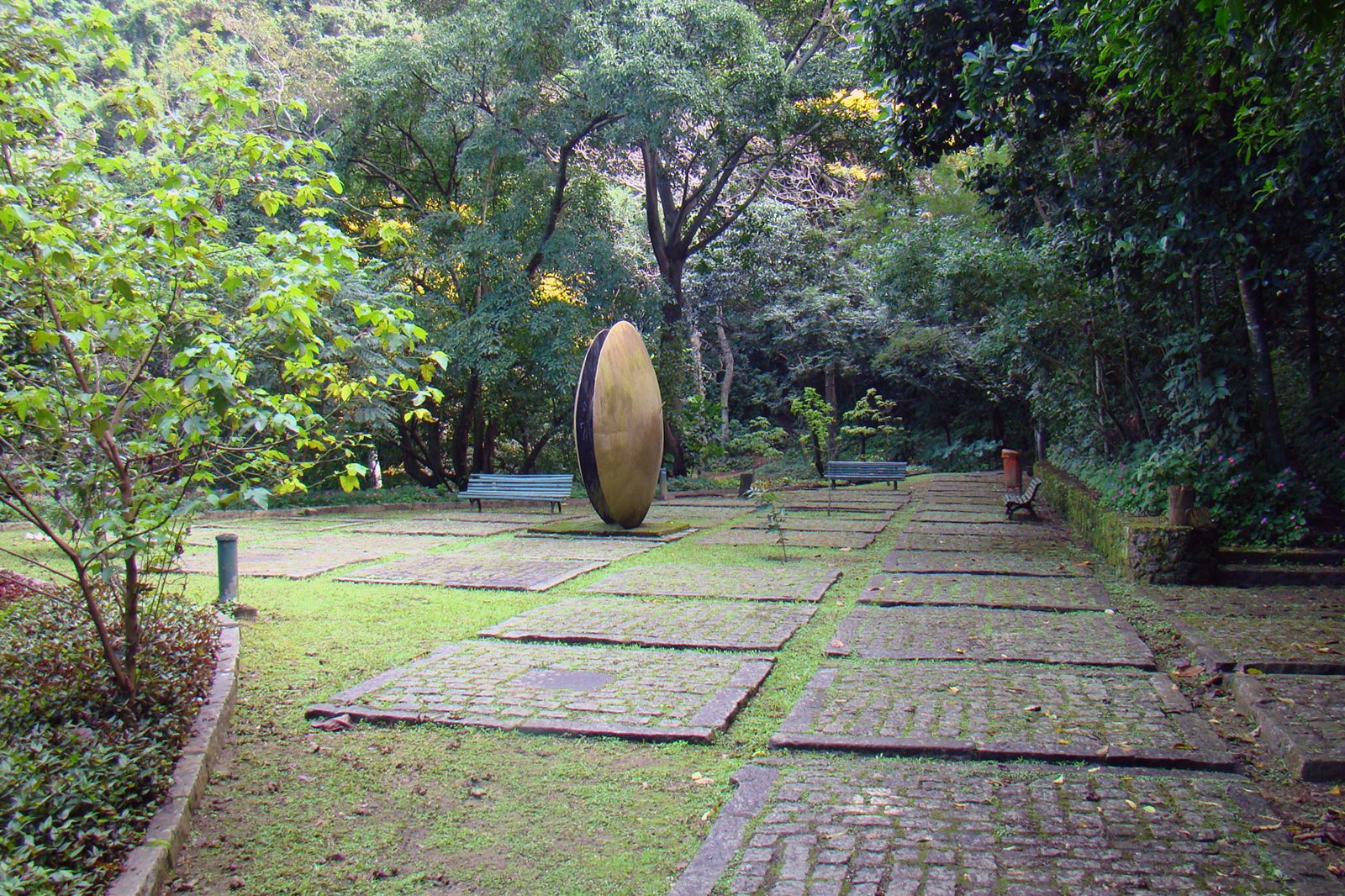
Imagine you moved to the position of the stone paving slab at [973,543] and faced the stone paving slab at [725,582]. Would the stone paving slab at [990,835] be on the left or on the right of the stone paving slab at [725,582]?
left

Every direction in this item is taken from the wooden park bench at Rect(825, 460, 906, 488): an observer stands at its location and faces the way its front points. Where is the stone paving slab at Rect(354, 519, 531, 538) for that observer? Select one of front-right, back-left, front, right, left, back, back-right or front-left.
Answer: front-right

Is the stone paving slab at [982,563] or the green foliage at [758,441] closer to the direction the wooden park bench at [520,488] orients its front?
the stone paving slab

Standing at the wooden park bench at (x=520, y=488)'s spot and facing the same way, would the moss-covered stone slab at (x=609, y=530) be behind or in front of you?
in front

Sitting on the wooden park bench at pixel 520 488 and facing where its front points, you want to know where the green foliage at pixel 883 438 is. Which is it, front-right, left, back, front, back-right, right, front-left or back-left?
back-left

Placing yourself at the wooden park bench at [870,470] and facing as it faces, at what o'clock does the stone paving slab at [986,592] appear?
The stone paving slab is roughly at 12 o'clock from the wooden park bench.

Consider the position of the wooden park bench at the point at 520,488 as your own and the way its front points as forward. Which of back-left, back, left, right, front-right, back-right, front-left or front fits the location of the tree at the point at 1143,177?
front-left

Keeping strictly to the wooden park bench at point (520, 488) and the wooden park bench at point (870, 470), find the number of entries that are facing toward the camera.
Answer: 2

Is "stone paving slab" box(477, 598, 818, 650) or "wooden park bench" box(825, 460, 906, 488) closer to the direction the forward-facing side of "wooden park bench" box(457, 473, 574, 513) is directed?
the stone paving slab

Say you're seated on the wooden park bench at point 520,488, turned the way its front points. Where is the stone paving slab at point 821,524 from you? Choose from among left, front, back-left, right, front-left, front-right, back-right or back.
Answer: front-left

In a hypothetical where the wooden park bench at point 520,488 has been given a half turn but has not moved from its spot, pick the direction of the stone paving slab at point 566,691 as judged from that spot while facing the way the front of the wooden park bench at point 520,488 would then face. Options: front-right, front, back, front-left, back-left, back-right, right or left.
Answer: back

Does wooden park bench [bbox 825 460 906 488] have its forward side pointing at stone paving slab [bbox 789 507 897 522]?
yes

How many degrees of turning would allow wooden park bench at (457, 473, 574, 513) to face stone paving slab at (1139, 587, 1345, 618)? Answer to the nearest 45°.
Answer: approximately 45° to its left

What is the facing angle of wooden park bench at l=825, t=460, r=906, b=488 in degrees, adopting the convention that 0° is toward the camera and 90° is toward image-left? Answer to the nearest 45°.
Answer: approximately 0°

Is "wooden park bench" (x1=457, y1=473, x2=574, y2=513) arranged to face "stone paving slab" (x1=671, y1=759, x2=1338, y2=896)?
yes
